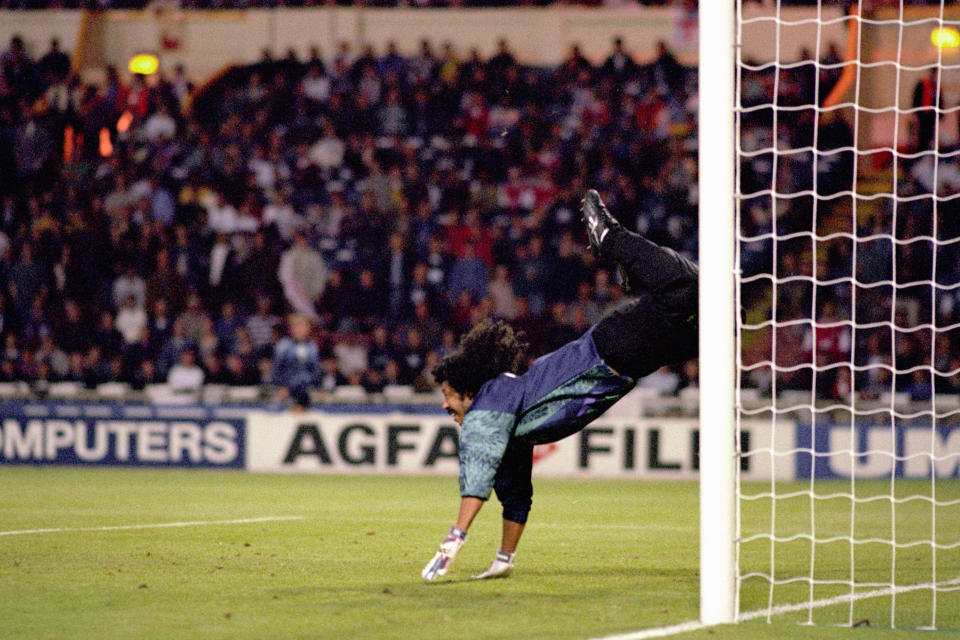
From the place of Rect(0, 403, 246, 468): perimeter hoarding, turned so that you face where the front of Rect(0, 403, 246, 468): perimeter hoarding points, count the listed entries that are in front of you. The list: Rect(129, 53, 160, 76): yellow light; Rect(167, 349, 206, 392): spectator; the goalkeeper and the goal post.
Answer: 2

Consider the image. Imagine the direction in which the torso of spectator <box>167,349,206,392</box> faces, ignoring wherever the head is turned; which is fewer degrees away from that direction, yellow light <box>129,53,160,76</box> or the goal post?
the goal post

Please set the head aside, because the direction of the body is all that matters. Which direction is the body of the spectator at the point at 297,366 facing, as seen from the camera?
toward the camera

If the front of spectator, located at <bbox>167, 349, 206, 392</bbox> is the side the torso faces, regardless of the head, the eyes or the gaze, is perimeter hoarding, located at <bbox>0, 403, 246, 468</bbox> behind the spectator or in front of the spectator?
in front

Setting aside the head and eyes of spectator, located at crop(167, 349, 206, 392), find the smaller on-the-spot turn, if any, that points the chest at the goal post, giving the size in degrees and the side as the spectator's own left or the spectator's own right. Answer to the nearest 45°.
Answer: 0° — they already face it

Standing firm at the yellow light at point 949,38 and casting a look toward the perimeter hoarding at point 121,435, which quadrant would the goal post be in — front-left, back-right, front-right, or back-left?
front-left

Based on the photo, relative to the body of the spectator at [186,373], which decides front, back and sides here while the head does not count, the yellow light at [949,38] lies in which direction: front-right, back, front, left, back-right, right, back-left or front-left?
left

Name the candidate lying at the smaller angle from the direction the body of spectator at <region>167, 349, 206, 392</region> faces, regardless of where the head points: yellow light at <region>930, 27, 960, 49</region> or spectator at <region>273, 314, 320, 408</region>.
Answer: the spectator

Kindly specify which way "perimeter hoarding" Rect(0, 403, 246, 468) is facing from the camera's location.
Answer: facing the viewer

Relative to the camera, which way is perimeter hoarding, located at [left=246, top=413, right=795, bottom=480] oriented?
toward the camera

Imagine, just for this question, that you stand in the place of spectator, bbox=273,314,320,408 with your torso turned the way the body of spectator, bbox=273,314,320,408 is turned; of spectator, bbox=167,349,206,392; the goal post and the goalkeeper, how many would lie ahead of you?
2

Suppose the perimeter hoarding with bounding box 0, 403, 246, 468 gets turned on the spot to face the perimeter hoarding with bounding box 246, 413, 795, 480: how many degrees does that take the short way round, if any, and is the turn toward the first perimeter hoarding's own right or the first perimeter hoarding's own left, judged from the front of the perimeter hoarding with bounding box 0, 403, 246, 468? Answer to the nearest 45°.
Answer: approximately 90° to the first perimeter hoarding's own left

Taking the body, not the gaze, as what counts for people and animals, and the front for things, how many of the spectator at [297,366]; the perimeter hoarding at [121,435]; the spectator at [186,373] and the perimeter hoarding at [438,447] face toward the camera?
4

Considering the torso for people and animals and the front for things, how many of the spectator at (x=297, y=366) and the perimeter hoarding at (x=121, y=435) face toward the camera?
2
